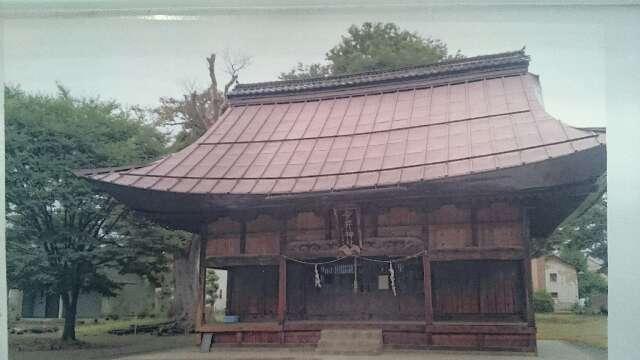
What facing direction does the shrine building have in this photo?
toward the camera

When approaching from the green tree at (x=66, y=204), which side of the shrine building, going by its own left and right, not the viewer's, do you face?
right

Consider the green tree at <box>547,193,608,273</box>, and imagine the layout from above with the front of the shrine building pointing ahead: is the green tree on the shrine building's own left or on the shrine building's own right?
on the shrine building's own left
